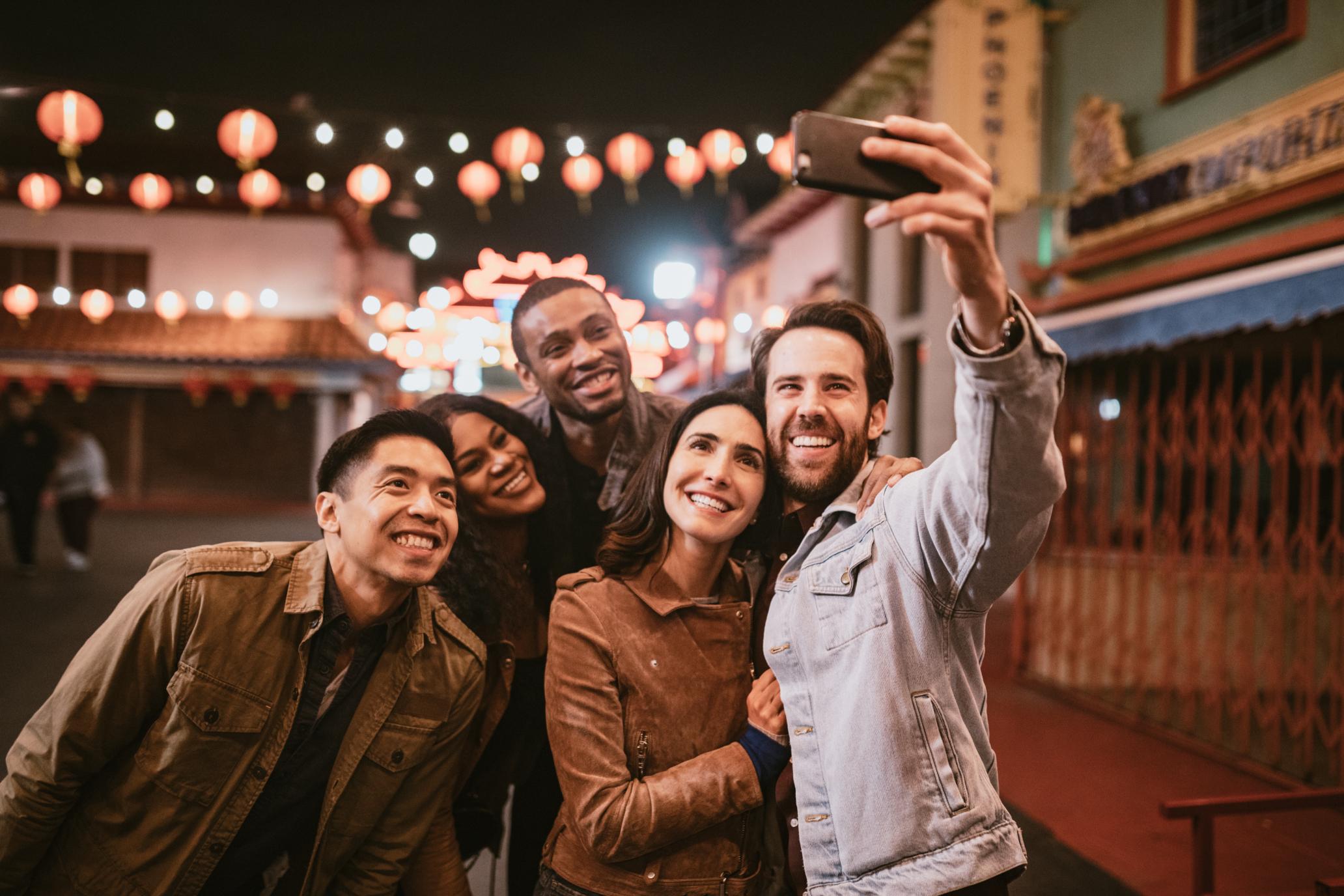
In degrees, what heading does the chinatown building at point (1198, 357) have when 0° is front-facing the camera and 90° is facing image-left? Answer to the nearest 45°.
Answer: approximately 45°

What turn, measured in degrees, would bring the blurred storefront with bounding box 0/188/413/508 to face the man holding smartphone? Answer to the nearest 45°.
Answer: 0° — it already faces them

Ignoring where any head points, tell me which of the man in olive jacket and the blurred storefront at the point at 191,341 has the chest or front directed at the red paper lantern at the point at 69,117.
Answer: the blurred storefront

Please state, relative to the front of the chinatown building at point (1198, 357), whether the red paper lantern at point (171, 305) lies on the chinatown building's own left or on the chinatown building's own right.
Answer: on the chinatown building's own right

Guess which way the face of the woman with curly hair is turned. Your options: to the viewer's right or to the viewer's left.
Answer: to the viewer's right

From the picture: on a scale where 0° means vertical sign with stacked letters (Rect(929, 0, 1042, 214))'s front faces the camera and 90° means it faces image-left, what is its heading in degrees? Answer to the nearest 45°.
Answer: approximately 0°

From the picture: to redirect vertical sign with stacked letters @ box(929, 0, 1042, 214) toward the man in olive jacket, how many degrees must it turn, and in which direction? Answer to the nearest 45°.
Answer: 0° — it already faces them
